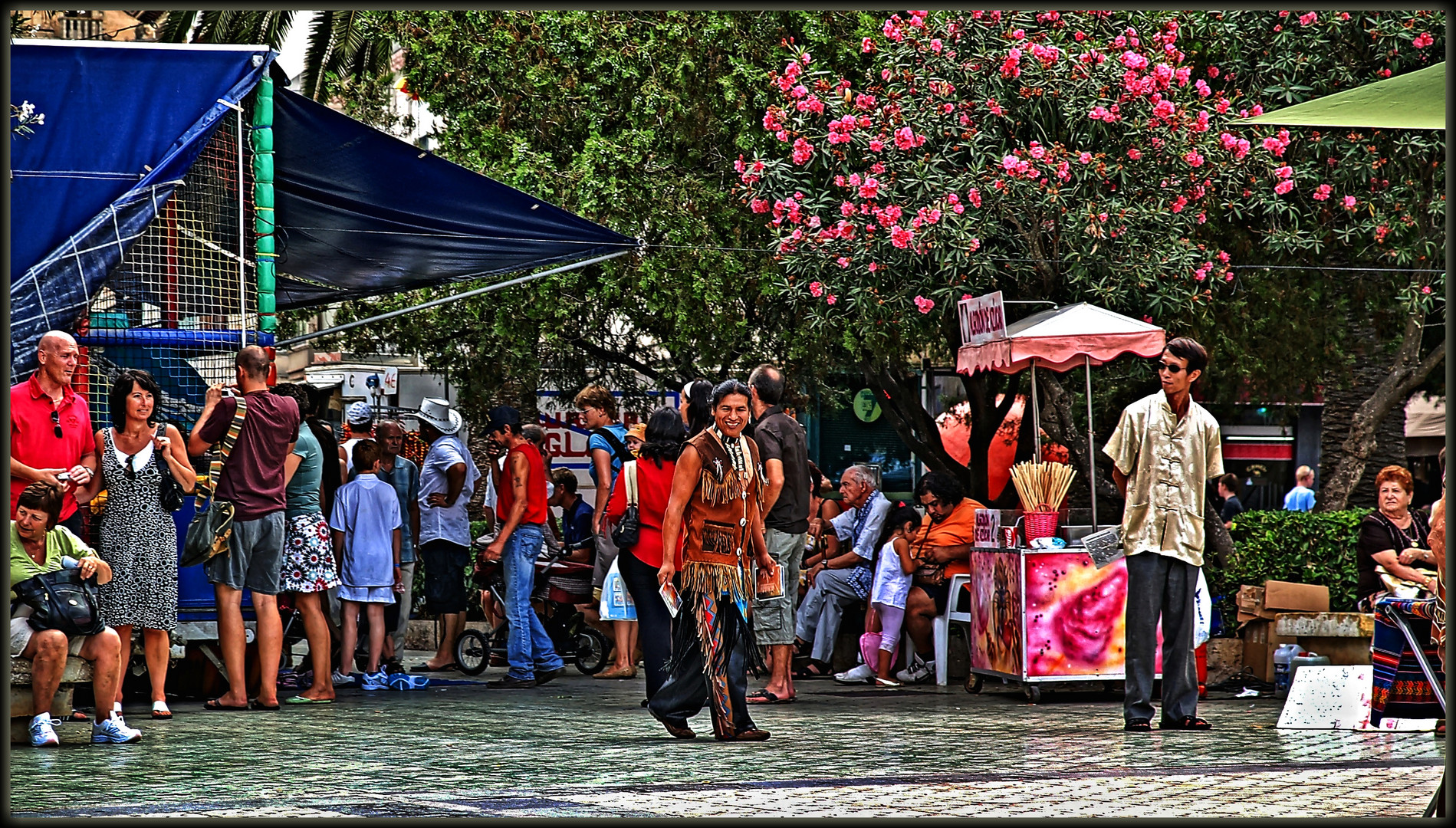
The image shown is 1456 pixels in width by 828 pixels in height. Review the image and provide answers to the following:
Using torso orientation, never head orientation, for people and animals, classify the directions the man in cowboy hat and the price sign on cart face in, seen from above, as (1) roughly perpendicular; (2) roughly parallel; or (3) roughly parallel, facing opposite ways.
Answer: roughly perpendicular

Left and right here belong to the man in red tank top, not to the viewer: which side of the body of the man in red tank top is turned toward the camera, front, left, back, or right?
left

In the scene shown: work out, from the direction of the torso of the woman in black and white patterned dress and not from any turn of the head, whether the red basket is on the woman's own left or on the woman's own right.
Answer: on the woman's own left

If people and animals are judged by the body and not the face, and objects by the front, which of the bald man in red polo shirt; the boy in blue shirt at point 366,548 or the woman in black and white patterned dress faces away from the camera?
the boy in blue shirt

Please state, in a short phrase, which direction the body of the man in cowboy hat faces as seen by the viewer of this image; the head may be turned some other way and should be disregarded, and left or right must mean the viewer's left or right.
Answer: facing to the left of the viewer

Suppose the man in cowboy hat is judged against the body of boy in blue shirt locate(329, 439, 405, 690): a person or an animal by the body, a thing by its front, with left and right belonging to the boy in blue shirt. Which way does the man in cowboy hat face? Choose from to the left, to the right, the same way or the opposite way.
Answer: to the left

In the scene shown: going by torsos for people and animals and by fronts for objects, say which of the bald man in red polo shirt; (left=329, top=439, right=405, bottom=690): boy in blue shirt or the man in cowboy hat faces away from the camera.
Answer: the boy in blue shirt

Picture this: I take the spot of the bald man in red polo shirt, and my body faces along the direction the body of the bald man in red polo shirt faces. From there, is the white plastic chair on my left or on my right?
on my left
